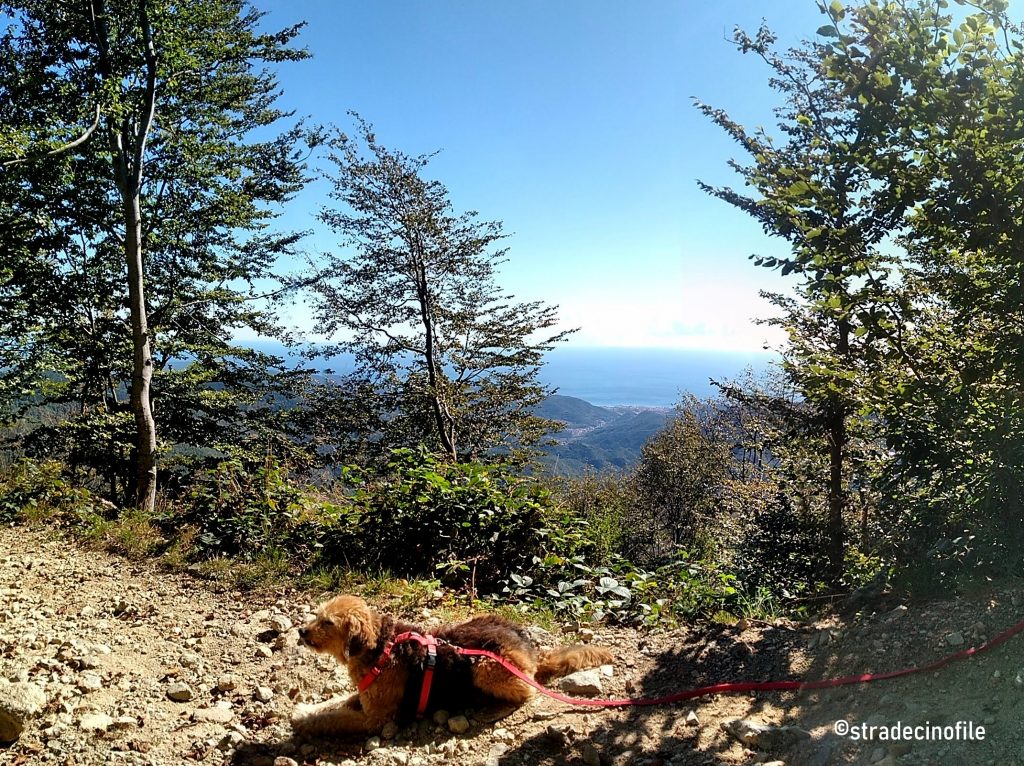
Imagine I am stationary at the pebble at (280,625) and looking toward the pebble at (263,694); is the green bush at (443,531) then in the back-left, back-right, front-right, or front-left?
back-left

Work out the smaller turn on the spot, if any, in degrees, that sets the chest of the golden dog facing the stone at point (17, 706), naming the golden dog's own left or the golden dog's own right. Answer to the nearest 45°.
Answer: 0° — it already faces it

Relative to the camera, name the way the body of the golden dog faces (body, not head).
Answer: to the viewer's left
